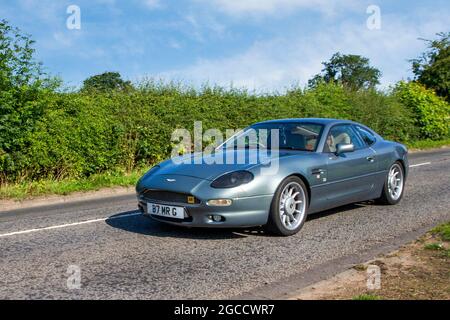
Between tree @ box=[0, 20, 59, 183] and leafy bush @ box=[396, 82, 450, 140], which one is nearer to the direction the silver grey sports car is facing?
the tree

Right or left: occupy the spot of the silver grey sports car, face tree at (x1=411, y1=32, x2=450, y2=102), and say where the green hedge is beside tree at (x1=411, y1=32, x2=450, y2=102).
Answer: left

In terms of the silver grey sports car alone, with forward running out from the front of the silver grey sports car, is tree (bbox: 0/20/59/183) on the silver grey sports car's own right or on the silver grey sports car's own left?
on the silver grey sports car's own right

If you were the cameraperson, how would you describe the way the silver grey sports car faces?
facing the viewer and to the left of the viewer

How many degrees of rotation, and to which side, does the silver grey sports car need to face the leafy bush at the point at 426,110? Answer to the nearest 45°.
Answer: approximately 135° to its right

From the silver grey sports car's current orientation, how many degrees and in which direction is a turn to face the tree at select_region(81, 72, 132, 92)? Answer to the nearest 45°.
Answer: approximately 90° to its right

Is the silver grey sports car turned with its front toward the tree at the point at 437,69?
no

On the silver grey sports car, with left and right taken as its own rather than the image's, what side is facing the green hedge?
right
